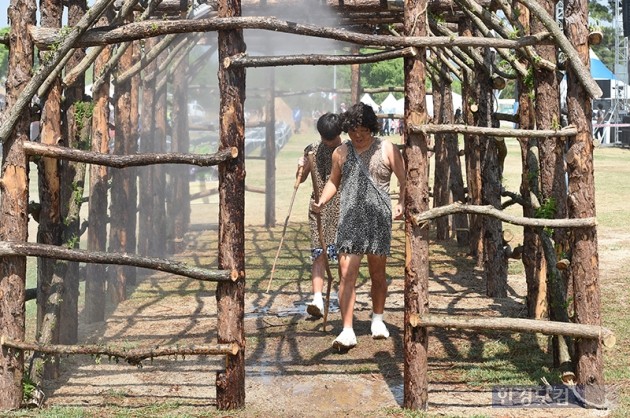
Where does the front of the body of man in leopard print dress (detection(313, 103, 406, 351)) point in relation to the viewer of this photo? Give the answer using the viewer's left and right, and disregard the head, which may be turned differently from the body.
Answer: facing the viewer

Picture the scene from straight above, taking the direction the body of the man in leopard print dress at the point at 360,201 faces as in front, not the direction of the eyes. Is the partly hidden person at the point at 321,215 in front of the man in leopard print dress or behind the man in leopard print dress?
behind

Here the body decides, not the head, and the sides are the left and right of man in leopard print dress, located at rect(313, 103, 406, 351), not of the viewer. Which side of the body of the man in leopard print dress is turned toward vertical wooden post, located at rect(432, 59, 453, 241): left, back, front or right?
back

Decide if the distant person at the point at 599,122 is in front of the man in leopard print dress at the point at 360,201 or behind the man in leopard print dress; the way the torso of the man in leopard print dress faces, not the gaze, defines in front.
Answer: behind

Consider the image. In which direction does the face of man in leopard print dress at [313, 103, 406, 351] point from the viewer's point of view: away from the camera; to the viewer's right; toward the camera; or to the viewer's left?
toward the camera

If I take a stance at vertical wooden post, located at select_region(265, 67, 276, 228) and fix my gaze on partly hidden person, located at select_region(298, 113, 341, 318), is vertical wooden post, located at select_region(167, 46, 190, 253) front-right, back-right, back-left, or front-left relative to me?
front-right

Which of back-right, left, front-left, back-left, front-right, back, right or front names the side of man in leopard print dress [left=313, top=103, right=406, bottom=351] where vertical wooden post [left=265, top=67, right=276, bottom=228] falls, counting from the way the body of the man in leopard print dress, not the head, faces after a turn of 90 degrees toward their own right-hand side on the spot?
right
